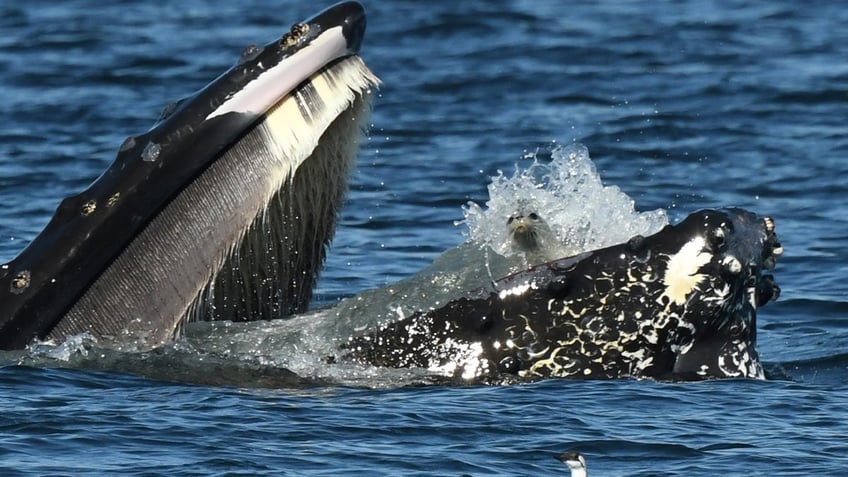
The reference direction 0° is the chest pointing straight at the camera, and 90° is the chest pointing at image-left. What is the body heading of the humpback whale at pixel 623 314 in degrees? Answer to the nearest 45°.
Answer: approximately 270°

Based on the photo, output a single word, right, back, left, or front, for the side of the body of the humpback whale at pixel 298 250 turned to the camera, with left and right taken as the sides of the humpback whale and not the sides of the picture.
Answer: right
